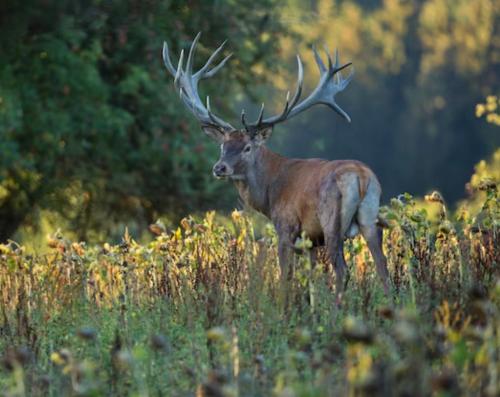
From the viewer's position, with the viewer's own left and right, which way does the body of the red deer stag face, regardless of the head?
facing away from the viewer and to the left of the viewer
